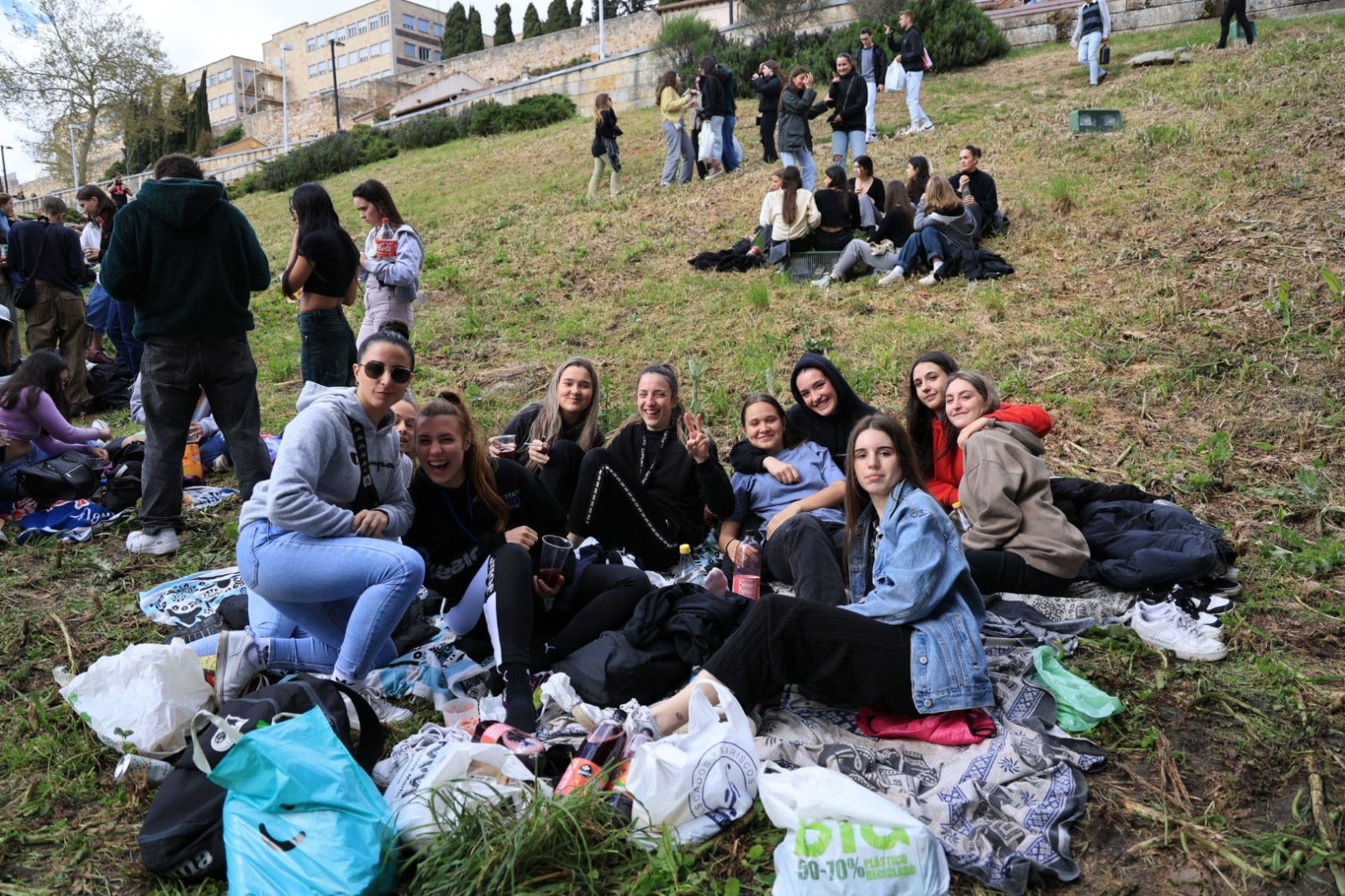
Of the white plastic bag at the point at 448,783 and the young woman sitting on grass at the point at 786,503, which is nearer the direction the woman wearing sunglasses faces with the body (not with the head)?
the white plastic bag

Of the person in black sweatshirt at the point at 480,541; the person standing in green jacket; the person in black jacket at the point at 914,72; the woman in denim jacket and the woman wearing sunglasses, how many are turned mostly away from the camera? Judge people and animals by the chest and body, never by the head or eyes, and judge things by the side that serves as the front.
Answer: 1

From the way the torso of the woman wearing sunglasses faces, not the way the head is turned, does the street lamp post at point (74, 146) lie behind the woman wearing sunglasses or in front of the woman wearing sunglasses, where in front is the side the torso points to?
behind

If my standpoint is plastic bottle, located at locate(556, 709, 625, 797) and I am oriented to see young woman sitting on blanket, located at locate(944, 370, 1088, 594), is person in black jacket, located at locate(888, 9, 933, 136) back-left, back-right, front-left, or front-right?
front-left

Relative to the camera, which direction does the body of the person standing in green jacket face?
away from the camera

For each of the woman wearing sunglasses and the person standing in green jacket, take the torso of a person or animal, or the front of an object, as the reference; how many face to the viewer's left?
0

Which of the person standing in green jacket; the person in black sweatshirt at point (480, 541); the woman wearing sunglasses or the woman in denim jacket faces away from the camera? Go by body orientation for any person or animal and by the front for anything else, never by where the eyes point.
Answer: the person standing in green jacket

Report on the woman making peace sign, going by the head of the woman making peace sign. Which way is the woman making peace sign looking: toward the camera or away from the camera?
toward the camera

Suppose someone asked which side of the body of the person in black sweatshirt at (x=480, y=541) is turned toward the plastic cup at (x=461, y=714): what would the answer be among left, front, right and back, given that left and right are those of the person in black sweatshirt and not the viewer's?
front

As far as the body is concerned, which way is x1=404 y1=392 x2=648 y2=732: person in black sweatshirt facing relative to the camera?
toward the camera
